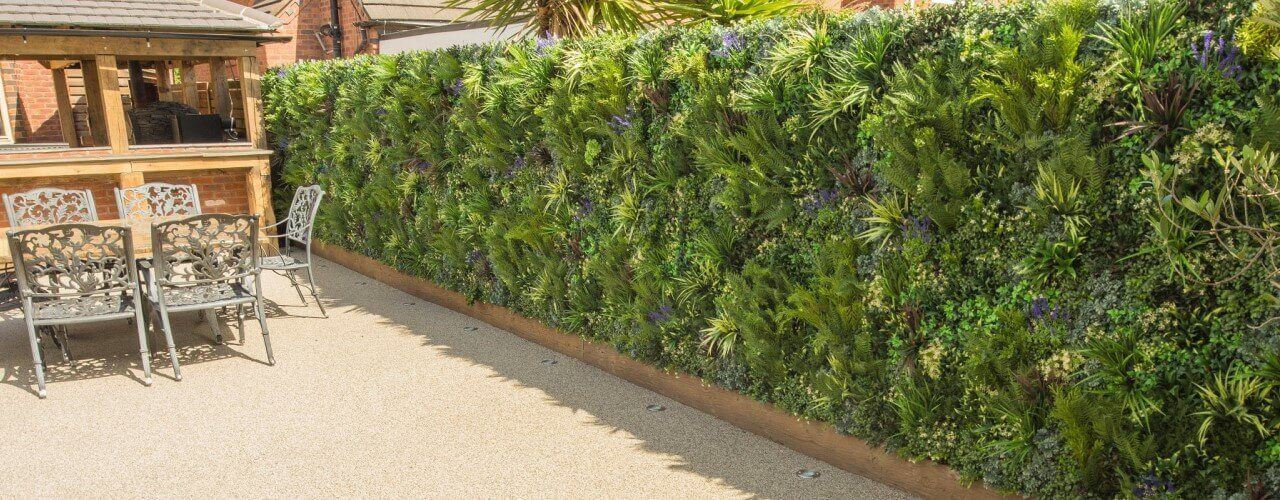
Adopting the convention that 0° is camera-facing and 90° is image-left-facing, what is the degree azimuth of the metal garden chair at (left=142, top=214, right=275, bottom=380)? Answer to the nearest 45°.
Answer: approximately 180°

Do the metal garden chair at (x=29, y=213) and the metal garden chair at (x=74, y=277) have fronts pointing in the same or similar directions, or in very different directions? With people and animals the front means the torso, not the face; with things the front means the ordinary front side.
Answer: very different directions

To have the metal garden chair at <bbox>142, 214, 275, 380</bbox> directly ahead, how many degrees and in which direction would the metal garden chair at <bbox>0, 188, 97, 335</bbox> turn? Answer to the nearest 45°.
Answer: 0° — it already faces it

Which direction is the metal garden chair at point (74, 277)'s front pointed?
away from the camera

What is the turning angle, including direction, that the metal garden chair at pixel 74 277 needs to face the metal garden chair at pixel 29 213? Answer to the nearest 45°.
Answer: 0° — it already faces it

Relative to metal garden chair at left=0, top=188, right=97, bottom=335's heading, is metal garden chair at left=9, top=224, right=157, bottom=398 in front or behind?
in front

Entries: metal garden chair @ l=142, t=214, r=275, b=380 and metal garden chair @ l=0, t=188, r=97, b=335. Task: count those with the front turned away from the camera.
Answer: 1

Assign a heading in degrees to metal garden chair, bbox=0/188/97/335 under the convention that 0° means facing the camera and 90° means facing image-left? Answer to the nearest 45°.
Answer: approximately 0°

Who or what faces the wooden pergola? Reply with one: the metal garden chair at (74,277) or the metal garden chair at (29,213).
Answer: the metal garden chair at (74,277)

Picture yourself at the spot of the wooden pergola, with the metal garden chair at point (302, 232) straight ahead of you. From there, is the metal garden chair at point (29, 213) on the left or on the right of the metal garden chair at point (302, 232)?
right

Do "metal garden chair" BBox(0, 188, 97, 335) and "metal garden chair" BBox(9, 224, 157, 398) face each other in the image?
yes

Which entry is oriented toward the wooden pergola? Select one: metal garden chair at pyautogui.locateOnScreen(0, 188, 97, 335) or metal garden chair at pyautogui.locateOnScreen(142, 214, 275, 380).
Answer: metal garden chair at pyautogui.locateOnScreen(142, 214, 275, 380)
